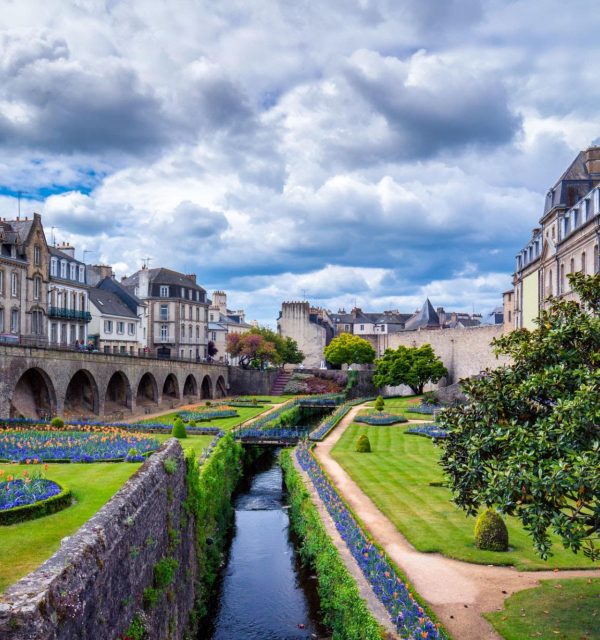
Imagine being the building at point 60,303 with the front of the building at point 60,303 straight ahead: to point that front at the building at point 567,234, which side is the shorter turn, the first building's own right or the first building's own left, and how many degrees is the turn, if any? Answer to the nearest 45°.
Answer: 0° — it already faces it

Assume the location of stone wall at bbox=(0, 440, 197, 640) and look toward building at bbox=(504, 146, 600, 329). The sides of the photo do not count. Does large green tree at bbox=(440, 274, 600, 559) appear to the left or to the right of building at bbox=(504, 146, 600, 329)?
right

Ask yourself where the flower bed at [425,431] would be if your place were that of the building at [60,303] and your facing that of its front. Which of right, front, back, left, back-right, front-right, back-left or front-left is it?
front

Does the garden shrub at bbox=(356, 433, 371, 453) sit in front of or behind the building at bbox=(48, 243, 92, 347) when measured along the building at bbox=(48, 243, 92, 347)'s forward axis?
in front

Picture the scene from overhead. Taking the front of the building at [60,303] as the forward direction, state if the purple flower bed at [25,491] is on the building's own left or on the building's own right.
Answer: on the building's own right

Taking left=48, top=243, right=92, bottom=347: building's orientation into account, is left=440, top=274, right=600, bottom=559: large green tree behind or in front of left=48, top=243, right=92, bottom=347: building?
in front

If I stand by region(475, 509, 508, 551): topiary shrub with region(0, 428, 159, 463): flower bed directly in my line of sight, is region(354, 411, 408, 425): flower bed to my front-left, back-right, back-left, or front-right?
front-right

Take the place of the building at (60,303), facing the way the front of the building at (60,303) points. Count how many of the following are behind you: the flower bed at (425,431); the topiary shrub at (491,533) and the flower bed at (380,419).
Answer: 0

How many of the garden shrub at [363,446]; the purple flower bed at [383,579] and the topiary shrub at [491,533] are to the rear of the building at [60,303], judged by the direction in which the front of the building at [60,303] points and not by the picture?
0

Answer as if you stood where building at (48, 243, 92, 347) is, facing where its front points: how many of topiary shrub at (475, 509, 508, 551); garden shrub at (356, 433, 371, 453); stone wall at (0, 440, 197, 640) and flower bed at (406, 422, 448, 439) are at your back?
0

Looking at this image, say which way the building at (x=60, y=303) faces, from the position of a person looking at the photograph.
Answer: facing the viewer and to the right of the viewer

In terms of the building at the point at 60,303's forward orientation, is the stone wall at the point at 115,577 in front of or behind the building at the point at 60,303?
in front

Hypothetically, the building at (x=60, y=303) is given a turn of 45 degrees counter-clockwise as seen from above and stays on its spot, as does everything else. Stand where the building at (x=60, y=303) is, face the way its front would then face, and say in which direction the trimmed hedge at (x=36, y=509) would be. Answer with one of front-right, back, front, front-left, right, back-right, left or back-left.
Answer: right

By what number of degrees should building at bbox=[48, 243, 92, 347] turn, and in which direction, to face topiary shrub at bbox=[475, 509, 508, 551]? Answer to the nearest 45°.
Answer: approximately 45° to its right

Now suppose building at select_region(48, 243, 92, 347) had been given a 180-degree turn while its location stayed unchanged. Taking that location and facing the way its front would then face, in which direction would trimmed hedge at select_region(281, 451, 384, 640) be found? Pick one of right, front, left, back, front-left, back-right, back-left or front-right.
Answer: back-left

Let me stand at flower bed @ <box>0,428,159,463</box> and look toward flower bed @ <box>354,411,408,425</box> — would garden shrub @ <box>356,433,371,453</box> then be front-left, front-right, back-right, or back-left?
front-right

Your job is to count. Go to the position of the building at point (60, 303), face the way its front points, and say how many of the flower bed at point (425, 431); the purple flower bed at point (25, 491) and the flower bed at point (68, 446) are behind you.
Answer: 0
